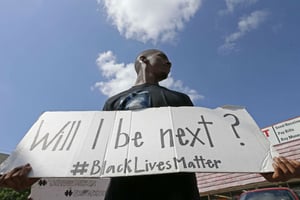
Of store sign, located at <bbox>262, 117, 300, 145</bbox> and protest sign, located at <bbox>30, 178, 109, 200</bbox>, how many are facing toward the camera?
2

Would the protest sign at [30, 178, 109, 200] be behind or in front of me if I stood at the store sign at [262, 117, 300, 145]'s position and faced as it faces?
in front

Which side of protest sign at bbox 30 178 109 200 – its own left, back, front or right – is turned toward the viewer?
front

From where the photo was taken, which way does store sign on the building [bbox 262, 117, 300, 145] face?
toward the camera
